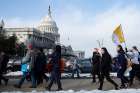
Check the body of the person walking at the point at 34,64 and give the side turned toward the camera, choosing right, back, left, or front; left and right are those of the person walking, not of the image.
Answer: left

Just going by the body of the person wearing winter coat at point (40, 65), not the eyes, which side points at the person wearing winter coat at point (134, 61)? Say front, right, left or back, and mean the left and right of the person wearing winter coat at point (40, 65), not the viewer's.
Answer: back

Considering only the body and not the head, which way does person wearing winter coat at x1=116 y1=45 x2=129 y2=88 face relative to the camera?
to the viewer's left

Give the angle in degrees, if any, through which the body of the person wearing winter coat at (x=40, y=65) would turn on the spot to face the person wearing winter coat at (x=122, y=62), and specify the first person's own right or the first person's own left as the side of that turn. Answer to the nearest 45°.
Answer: approximately 180°

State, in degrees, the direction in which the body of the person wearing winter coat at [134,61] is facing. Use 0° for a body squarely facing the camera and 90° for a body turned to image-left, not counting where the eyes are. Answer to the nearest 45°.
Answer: approximately 90°
